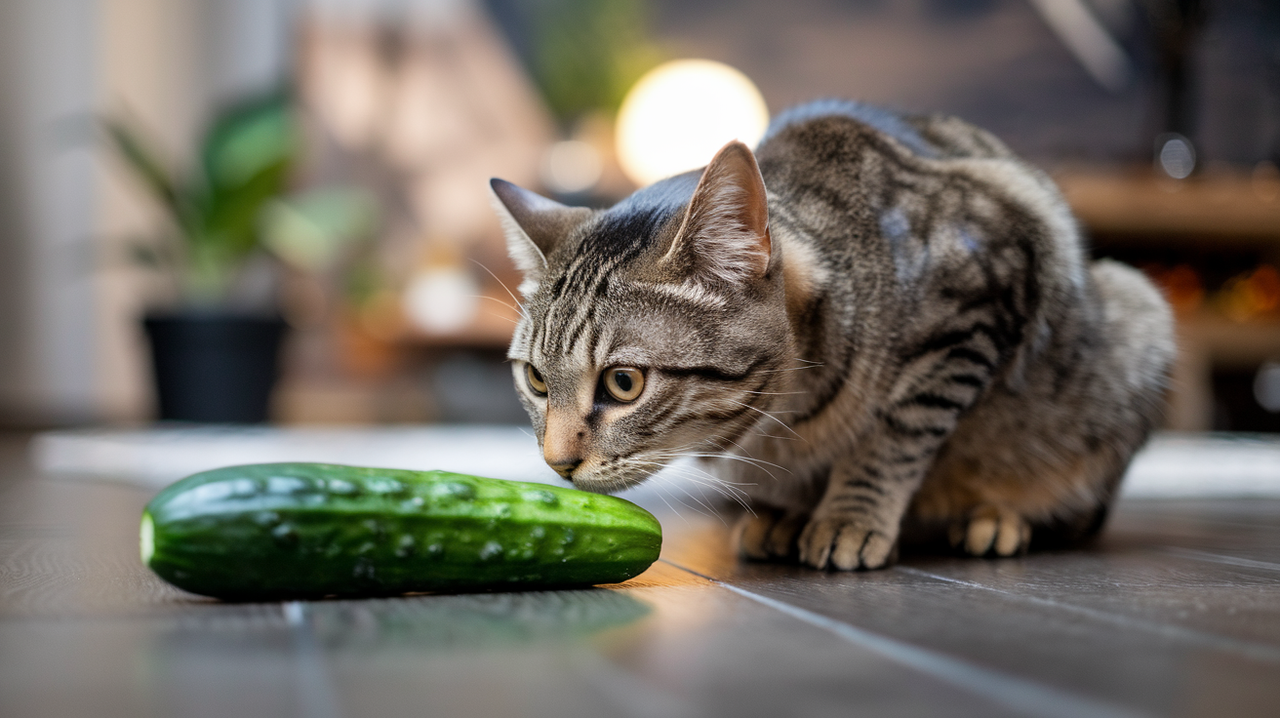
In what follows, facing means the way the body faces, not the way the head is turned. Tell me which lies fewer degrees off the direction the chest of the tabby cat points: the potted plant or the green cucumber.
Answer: the green cucumber

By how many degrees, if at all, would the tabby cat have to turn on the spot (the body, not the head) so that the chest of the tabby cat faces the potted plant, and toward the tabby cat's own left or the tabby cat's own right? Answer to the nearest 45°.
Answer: approximately 90° to the tabby cat's own right

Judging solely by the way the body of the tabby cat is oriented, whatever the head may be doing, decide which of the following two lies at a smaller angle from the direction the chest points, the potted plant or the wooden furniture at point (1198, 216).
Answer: the potted plant

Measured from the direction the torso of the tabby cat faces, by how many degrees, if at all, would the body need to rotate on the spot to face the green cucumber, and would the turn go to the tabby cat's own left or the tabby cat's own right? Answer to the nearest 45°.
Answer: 0° — it already faces it

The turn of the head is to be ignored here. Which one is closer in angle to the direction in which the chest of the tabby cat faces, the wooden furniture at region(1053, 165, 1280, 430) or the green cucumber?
the green cucumber

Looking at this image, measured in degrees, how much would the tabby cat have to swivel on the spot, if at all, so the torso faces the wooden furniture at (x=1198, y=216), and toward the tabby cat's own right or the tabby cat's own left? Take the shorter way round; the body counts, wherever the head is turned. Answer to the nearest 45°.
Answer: approximately 180°

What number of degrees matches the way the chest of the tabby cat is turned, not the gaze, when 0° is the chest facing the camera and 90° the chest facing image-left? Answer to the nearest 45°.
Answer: approximately 45°
